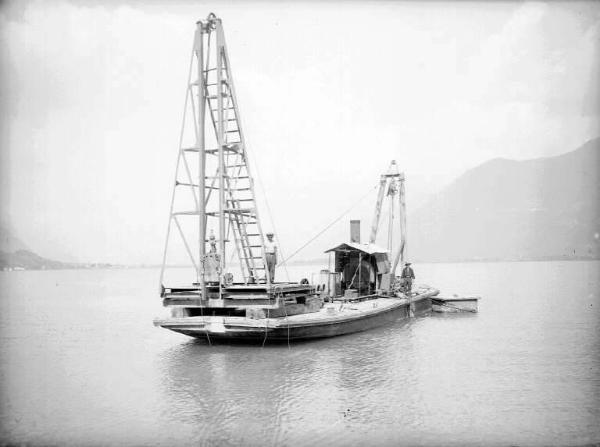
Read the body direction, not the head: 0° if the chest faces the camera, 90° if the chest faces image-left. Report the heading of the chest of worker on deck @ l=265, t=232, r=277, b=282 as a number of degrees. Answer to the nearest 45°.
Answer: approximately 0°
